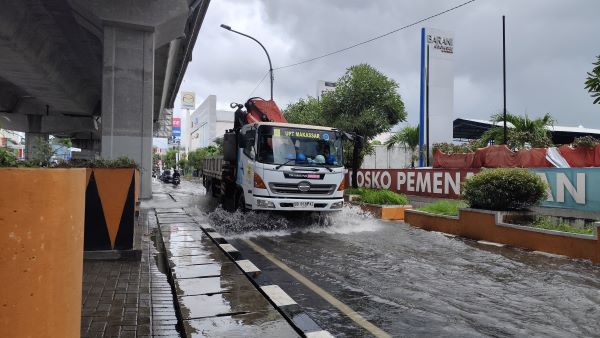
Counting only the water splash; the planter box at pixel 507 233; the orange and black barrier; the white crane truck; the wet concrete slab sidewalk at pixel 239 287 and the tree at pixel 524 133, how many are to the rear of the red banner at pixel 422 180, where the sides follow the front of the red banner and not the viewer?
1

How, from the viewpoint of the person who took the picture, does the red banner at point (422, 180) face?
facing the viewer and to the left of the viewer

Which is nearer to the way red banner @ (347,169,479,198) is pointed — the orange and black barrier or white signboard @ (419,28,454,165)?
the orange and black barrier

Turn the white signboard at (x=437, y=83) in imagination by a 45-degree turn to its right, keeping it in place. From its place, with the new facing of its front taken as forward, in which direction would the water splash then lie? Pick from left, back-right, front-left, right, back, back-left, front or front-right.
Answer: front

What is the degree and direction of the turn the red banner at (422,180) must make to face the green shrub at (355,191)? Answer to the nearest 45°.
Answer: approximately 45° to its right

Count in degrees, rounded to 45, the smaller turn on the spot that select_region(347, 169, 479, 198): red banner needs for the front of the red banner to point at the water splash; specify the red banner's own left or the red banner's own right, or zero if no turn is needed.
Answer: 0° — it already faces it

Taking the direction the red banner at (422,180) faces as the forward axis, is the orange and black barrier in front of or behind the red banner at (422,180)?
in front

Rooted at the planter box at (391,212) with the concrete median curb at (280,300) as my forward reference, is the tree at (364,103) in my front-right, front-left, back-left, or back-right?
back-right

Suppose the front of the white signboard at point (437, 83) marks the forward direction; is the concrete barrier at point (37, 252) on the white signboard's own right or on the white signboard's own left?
on the white signboard's own right

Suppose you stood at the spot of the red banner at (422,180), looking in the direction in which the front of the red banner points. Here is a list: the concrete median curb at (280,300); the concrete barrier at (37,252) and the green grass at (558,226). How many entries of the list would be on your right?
0

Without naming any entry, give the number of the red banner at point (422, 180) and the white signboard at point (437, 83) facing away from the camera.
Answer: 0

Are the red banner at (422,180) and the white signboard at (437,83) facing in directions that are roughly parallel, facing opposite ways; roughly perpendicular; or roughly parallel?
roughly perpendicular

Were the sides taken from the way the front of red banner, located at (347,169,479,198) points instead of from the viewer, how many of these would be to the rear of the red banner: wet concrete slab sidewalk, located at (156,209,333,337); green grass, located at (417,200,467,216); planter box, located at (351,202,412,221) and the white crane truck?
0

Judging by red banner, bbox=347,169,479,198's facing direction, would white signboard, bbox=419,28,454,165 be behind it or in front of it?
behind

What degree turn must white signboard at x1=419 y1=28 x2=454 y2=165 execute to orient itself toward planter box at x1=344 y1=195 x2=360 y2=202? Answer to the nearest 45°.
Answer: approximately 45° to its right

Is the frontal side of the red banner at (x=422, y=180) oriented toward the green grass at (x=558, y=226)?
no

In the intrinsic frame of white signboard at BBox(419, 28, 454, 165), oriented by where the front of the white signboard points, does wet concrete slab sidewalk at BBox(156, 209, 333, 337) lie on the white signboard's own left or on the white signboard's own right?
on the white signboard's own right

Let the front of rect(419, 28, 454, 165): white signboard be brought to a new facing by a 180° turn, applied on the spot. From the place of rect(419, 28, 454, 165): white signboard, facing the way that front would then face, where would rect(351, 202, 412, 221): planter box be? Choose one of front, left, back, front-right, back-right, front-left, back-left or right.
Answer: back-left
